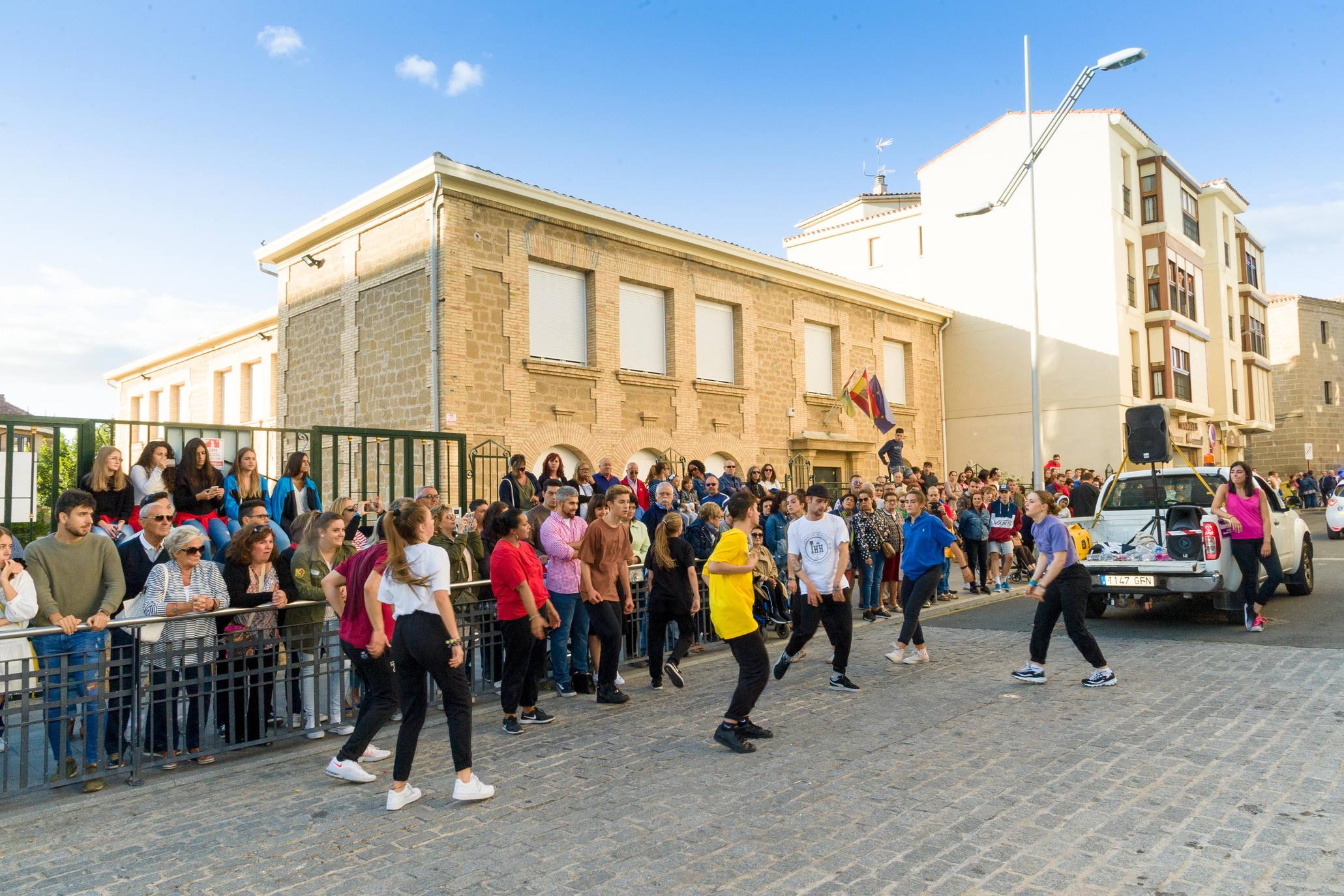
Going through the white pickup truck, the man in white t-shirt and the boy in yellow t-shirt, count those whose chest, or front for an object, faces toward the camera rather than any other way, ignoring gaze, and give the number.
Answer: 1

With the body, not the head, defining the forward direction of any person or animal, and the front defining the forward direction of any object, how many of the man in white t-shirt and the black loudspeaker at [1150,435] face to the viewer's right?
0

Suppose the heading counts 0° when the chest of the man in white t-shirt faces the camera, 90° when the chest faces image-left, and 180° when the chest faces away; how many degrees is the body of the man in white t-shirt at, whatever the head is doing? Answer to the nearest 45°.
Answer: approximately 0°

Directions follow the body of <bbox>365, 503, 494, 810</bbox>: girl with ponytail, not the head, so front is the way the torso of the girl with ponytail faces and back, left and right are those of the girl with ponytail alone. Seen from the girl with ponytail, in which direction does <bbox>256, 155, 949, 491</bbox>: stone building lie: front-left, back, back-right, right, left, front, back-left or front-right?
front-left

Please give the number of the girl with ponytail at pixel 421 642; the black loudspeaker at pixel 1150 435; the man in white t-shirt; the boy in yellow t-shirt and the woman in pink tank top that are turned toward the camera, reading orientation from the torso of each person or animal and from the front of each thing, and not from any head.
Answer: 3

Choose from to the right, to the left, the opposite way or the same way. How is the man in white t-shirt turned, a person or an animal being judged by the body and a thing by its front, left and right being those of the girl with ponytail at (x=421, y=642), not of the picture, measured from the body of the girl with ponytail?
the opposite way

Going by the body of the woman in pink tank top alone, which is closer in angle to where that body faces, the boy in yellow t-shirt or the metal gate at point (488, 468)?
the boy in yellow t-shirt
